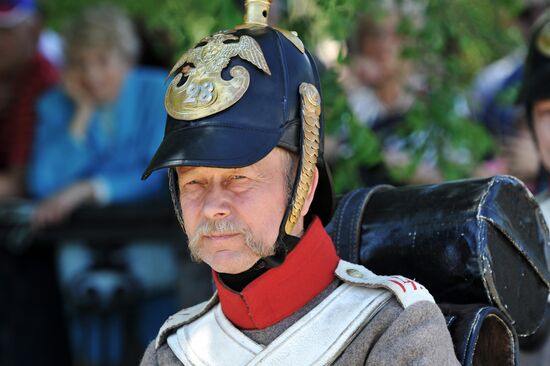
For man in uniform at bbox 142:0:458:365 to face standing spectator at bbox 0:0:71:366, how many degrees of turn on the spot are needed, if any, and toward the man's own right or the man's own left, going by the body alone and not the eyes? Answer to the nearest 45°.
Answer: approximately 90° to the man's own right

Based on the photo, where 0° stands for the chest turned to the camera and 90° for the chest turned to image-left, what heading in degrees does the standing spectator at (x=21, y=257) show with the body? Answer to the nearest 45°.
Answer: approximately 0°

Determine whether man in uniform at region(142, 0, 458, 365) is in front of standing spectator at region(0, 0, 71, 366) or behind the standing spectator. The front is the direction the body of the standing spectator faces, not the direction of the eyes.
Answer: in front

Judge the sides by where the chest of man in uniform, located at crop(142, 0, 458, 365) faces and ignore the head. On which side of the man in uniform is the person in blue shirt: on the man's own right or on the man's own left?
on the man's own right

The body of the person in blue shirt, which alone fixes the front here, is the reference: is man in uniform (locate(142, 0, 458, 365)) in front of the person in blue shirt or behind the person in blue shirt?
in front

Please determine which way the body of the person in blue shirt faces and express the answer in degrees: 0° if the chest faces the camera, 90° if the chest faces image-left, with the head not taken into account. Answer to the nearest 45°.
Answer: approximately 0°

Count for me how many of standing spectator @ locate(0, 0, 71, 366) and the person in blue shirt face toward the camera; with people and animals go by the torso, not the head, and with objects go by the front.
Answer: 2
